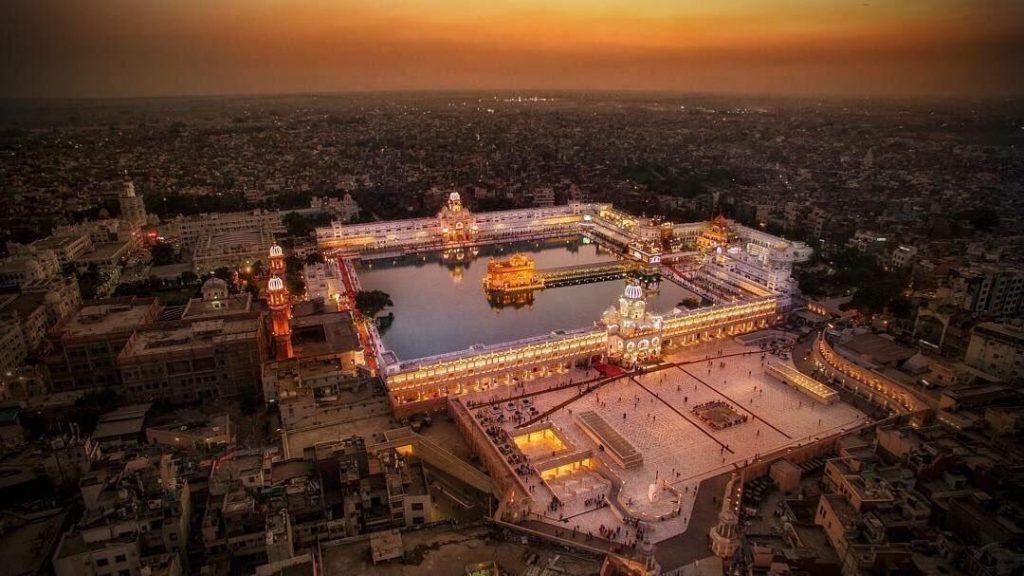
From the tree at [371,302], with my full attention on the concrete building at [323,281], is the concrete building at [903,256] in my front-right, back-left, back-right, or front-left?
back-right

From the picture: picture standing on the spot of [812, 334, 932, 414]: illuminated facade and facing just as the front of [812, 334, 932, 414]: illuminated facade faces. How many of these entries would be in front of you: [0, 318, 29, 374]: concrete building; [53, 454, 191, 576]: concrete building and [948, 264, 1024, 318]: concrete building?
2

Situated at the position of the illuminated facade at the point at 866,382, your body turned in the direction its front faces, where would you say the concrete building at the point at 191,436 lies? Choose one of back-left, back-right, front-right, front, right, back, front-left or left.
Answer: front

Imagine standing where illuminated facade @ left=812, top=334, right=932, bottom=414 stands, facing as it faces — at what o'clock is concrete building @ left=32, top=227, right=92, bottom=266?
The concrete building is roughly at 1 o'clock from the illuminated facade.

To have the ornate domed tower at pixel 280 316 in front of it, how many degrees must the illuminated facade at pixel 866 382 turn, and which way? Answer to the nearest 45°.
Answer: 0° — it already faces it

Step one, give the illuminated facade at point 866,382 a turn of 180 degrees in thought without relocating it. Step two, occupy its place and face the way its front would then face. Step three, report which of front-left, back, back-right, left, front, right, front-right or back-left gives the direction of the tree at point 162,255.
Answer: back-left

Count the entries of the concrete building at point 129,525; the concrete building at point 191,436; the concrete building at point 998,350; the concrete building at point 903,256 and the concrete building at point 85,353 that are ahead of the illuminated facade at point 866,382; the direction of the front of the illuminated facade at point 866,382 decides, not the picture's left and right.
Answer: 3

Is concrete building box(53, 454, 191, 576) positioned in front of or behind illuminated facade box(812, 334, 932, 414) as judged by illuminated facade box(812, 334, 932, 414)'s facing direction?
in front

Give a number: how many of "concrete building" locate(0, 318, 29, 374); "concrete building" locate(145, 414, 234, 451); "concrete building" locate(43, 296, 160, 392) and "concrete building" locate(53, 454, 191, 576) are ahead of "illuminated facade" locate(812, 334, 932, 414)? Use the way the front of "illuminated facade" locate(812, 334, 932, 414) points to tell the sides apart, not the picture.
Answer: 4

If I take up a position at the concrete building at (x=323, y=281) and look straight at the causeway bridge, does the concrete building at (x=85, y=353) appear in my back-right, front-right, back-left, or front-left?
back-right

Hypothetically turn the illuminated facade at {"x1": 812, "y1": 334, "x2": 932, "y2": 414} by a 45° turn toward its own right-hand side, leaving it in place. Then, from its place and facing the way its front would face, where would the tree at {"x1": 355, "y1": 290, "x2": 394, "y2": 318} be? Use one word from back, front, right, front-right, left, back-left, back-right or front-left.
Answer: front

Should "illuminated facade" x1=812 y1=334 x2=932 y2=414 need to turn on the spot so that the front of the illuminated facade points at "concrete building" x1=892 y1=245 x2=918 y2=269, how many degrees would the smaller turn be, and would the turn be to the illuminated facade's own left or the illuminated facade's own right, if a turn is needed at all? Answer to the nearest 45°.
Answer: approximately 135° to the illuminated facade's own right

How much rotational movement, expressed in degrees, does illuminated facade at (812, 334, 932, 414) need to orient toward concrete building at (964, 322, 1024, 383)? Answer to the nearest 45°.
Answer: approximately 180°

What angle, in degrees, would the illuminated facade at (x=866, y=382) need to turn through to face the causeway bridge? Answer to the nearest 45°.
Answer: approximately 90° to its right

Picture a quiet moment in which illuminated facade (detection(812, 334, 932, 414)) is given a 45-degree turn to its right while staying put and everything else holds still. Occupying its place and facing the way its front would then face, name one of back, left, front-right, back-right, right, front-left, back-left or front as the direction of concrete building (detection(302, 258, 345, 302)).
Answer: front

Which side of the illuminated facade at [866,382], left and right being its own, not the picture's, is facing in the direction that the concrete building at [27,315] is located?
front

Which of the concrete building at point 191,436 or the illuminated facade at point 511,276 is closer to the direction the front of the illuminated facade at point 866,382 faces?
the concrete building

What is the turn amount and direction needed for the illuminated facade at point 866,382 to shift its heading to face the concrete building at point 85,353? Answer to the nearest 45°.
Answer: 0° — it already faces it

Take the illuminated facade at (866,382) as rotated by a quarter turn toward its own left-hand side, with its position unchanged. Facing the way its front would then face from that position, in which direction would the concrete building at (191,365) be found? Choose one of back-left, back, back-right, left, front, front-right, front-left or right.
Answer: right
